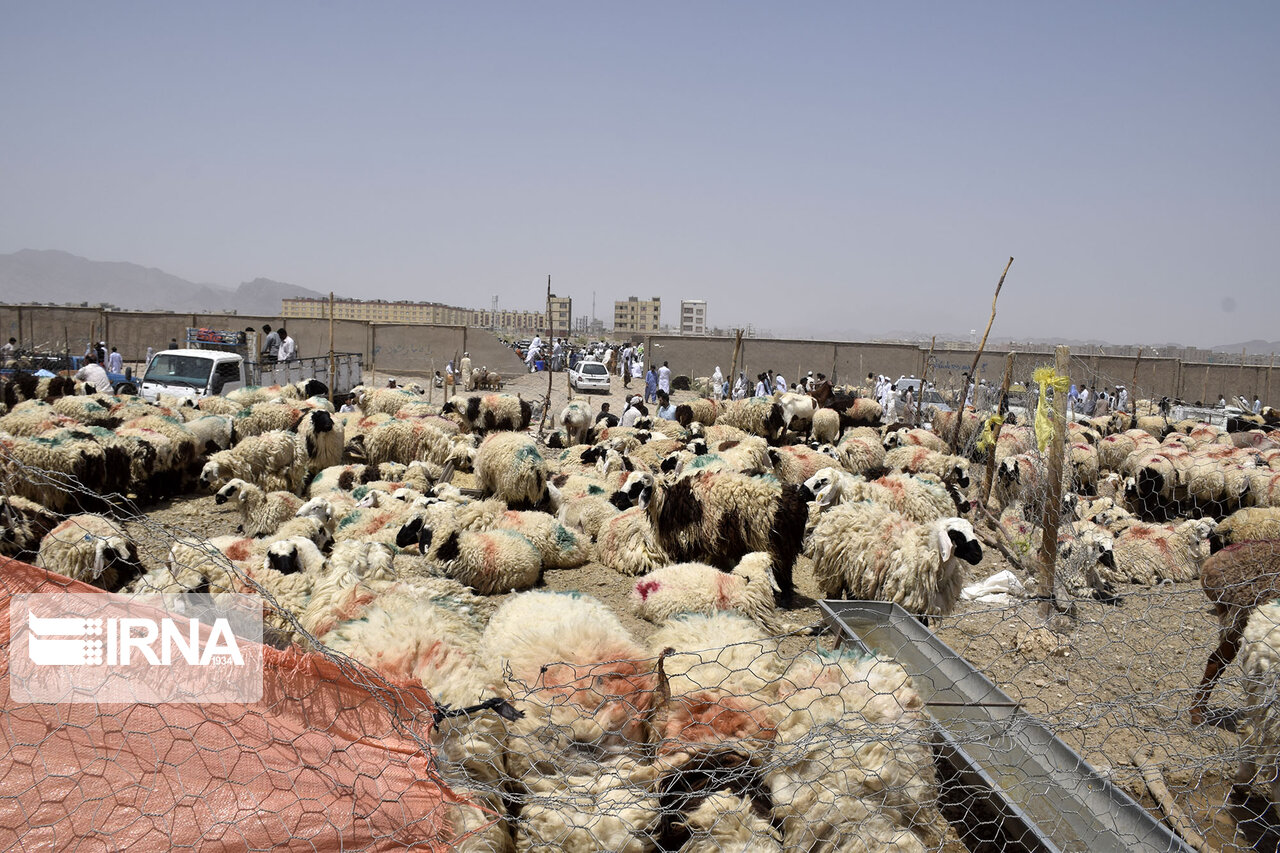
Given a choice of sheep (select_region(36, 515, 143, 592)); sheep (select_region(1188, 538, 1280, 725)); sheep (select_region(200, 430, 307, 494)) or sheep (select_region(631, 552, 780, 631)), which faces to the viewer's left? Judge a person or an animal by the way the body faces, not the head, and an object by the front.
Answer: sheep (select_region(200, 430, 307, 494))

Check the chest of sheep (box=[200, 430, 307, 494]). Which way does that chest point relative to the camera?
to the viewer's left

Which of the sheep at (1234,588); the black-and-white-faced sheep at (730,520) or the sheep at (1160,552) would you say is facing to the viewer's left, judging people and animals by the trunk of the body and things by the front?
the black-and-white-faced sheep

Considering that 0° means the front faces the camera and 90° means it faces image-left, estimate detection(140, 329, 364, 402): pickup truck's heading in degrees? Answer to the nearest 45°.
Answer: approximately 45°

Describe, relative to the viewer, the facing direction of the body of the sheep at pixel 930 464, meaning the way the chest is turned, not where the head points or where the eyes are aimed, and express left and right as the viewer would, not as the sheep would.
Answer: facing to the right of the viewer

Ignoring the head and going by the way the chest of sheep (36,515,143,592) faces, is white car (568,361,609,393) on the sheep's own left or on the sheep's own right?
on the sheep's own left

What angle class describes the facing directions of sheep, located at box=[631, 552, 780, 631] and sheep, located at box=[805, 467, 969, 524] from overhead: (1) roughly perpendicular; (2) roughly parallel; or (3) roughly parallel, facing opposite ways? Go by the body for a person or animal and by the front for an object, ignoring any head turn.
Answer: roughly parallel, facing opposite ways

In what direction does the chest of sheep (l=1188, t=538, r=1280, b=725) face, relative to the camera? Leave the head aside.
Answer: to the viewer's right

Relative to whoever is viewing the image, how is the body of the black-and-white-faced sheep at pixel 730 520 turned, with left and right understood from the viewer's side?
facing to the left of the viewer

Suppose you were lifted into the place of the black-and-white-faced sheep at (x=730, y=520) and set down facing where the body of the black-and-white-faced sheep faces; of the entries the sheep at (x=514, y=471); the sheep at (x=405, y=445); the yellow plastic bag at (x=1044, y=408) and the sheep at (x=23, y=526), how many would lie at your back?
1

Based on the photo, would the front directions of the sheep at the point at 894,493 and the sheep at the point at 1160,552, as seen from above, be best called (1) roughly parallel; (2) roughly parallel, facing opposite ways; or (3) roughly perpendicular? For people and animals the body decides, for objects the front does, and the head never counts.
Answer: roughly parallel, facing opposite ways

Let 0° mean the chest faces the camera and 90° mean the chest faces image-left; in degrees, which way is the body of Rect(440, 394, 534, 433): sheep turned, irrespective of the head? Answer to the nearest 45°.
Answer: approximately 90°

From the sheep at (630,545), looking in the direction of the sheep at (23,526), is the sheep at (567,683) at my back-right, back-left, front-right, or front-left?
front-left

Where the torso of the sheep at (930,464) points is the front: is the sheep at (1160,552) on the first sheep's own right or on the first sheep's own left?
on the first sheep's own right

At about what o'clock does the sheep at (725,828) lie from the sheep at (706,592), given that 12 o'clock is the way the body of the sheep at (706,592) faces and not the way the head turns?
the sheep at (725,828) is roughly at 3 o'clock from the sheep at (706,592).

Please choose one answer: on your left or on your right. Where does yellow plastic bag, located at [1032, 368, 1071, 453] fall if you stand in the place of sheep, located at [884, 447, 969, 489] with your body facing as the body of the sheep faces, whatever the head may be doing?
on your right
